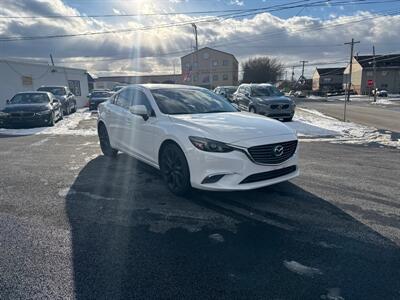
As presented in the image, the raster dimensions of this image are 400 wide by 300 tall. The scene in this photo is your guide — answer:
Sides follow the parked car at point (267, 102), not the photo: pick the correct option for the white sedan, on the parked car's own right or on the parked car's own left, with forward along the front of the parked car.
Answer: on the parked car's own right

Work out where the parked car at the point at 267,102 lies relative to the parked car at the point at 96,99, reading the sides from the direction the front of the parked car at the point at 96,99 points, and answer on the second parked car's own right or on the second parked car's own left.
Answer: on the second parked car's own left

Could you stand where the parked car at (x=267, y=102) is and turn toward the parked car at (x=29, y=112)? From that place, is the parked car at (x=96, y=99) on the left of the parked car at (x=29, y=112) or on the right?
right

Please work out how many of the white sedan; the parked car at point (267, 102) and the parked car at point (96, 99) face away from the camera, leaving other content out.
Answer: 0

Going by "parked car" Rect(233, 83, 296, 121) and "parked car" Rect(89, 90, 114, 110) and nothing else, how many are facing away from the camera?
0

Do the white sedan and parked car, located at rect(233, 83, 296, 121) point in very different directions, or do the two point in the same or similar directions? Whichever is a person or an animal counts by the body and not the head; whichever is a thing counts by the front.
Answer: same or similar directions

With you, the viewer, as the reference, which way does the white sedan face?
facing the viewer and to the right of the viewer

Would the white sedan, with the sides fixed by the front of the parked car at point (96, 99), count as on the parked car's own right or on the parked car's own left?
on the parked car's own left

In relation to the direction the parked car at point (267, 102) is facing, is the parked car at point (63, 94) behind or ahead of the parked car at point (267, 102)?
behind

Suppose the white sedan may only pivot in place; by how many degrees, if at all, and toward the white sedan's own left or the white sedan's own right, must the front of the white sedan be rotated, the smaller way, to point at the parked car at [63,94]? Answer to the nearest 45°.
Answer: approximately 180°

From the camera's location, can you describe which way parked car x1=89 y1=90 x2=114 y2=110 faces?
facing the viewer and to the left of the viewer
